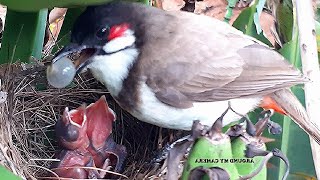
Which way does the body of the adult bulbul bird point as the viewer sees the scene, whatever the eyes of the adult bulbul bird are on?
to the viewer's left
